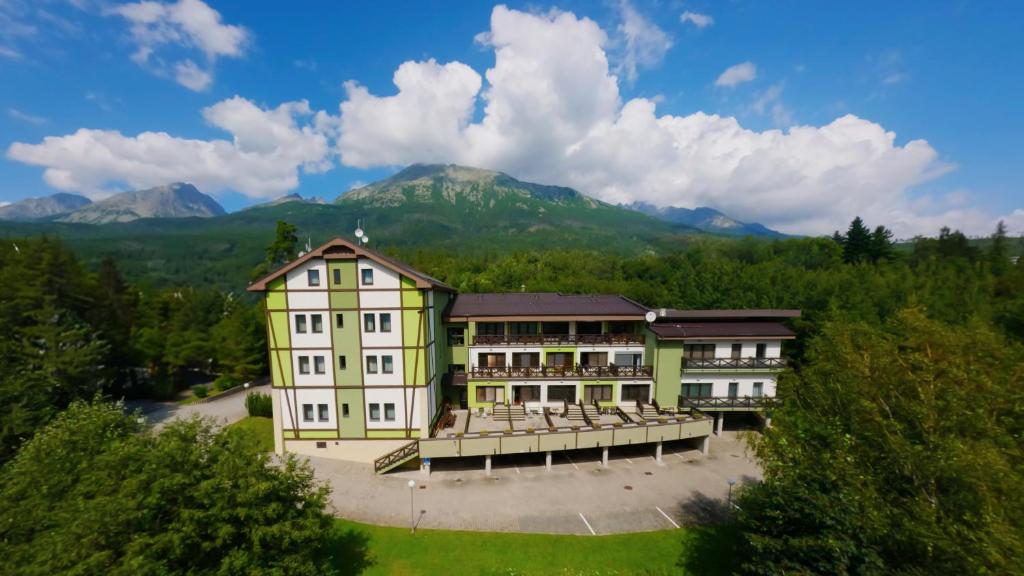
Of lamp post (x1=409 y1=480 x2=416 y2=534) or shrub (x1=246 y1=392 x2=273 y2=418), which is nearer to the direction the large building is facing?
the lamp post

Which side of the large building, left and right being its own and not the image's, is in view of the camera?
front

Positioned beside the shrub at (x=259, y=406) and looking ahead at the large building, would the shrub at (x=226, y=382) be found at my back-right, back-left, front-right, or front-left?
back-left

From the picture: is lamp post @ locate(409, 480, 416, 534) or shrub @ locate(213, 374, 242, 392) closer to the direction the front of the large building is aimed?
the lamp post

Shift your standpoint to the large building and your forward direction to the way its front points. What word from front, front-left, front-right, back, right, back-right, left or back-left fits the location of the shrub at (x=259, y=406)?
right

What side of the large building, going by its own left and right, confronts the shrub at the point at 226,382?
right

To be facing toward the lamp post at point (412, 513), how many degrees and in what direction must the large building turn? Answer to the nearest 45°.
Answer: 0° — it already faces it
